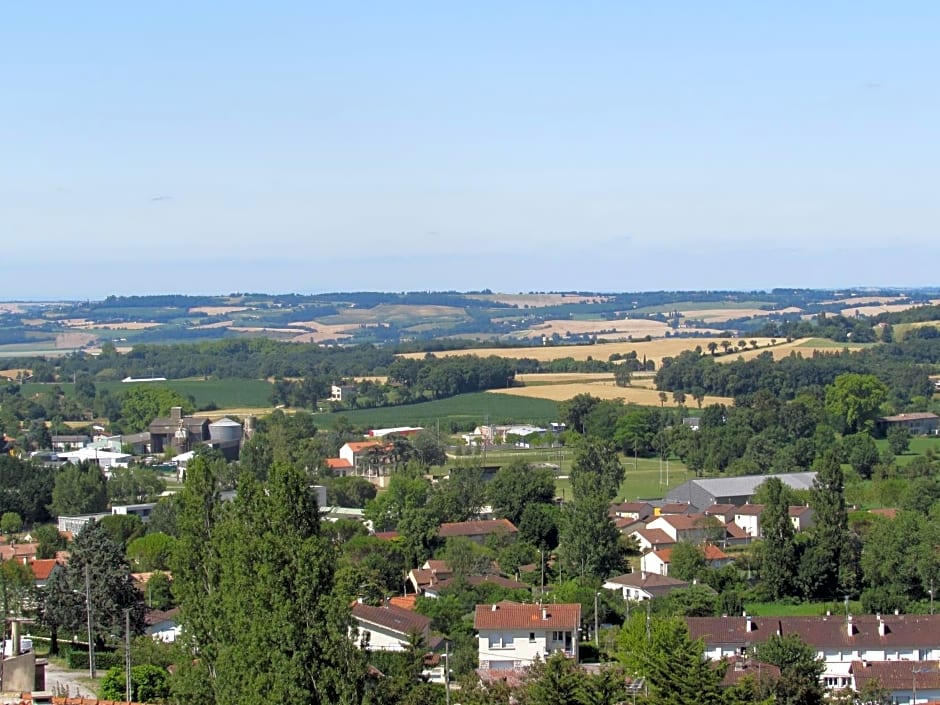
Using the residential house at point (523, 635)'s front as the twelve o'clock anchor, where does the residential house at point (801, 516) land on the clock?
the residential house at point (801, 516) is roughly at 7 o'clock from the residential house at point (523, 635).

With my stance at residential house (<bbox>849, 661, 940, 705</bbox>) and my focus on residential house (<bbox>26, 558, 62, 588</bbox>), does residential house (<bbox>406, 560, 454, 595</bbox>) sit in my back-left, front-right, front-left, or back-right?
front-right

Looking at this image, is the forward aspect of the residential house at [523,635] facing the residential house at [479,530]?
no

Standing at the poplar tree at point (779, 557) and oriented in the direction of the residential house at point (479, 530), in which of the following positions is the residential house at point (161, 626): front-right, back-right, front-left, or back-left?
front-left

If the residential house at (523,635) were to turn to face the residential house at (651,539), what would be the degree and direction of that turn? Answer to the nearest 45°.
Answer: approximately 180°

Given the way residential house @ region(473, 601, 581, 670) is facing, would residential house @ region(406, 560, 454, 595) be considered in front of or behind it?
behind

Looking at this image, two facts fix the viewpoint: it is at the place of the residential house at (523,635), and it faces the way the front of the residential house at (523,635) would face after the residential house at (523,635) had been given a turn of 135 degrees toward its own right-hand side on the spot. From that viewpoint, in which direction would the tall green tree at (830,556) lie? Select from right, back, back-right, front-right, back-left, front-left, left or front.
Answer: right

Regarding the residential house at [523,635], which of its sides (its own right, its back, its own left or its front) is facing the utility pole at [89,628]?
right

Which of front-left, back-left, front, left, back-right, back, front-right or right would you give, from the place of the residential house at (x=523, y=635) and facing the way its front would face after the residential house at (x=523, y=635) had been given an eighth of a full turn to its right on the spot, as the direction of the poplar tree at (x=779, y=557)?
back

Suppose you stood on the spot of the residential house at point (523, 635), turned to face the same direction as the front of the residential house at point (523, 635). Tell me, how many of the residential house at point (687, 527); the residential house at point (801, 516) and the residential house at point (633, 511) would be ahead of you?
0

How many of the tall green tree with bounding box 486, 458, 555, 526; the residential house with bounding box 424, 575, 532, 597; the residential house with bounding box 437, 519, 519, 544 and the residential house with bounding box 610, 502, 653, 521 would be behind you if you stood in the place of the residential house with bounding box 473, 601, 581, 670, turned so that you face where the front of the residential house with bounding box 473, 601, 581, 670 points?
4

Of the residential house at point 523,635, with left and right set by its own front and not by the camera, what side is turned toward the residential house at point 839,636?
left

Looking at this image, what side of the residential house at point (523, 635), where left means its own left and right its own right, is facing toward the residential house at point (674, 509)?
back

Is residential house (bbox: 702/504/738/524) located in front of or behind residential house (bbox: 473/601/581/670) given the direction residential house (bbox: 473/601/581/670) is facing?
behind

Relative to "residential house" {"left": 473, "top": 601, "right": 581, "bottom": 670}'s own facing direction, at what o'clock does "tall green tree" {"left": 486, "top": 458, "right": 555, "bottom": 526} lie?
The tall green tree is roughly at 6 o'clock from the residential house.

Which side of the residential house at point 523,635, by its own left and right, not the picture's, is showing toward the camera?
front

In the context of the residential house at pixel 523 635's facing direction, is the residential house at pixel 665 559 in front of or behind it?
behind
